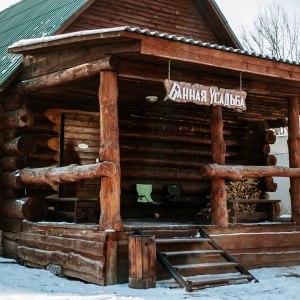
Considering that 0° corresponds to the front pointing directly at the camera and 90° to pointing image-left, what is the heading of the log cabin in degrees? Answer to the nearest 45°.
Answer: approximately 315°
